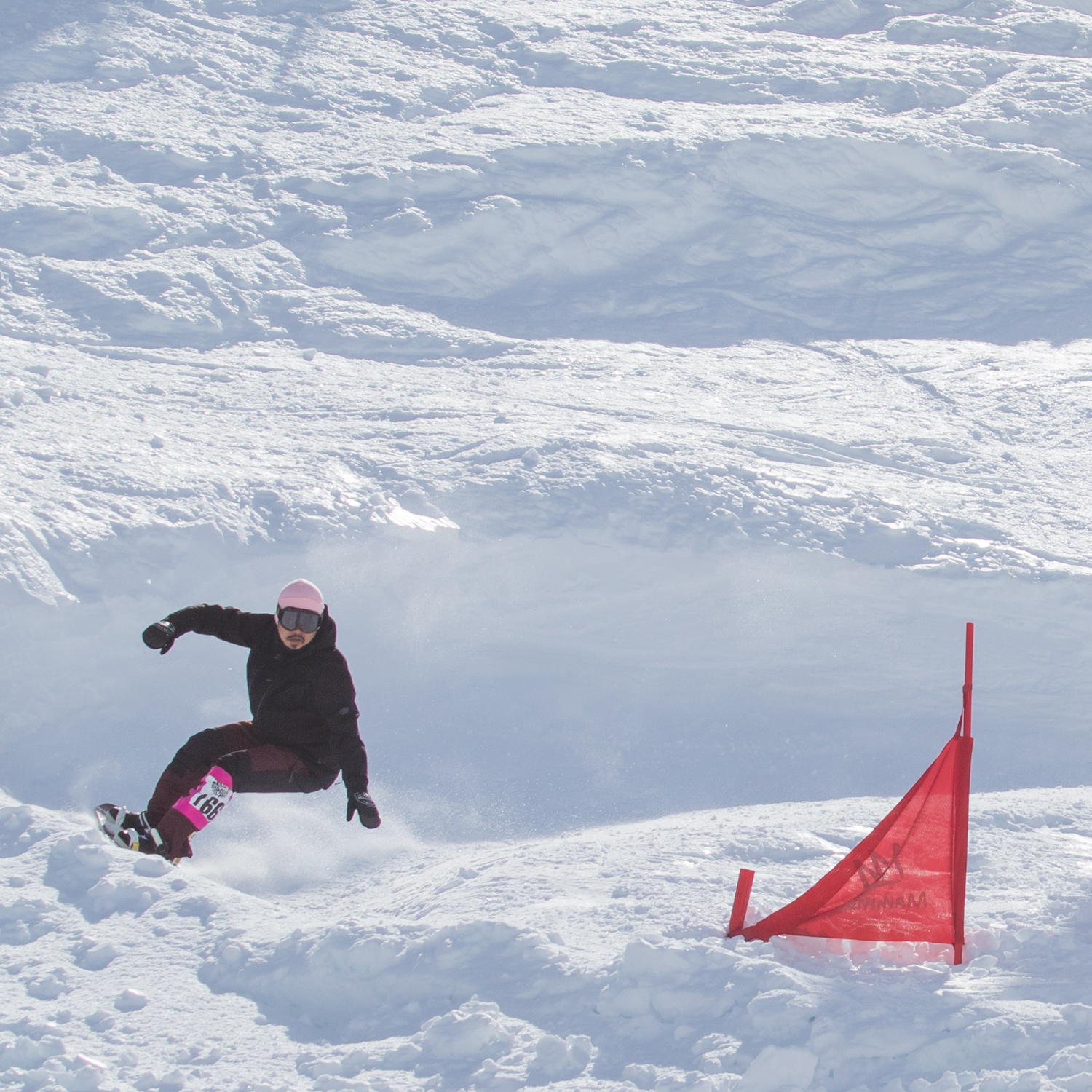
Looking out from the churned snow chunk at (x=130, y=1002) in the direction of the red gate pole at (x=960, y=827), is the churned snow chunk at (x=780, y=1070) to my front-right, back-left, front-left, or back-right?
front-right

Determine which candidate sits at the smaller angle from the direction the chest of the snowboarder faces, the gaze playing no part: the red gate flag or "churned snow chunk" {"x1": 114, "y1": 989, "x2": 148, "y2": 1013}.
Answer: the churned snow chunk

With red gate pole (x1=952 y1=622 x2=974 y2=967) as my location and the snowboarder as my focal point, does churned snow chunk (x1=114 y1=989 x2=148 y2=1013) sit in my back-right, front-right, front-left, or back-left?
front-left

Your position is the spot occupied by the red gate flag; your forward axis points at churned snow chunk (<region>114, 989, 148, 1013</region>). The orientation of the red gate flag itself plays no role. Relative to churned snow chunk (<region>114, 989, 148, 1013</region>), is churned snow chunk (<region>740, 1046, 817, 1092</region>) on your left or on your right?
left

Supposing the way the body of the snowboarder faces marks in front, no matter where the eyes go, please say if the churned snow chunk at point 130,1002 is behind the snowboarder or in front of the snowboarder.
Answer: in front

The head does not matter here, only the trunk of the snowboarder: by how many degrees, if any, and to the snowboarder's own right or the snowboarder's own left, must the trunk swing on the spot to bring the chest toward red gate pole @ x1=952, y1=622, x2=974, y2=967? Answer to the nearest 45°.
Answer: approximately 90° to the snowboarder's own left

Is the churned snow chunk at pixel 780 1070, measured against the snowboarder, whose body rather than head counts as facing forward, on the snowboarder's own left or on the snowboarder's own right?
on the snowboarder's own left

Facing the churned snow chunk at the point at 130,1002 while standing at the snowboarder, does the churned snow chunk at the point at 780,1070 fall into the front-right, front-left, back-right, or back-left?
front-left

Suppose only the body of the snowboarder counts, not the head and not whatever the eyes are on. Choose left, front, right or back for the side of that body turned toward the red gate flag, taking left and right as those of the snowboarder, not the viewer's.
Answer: left

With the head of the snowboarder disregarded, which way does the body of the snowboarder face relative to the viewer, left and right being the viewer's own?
facing the viewer and to the left of the viewer
